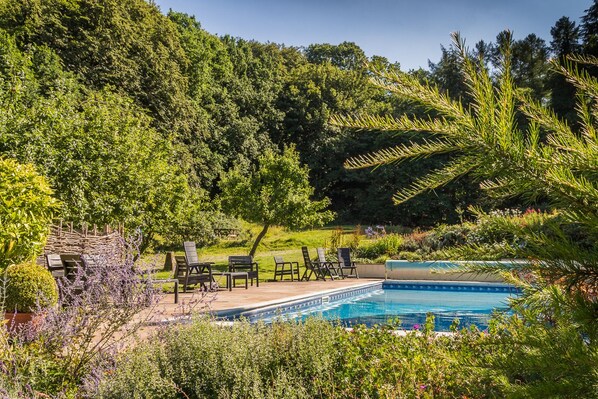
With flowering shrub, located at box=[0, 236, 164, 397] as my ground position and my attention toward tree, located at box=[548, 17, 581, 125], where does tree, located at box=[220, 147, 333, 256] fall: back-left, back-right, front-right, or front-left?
front-left

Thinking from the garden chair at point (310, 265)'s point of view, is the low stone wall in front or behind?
in front

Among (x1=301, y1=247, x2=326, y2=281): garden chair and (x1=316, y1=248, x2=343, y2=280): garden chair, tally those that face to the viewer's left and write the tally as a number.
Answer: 0

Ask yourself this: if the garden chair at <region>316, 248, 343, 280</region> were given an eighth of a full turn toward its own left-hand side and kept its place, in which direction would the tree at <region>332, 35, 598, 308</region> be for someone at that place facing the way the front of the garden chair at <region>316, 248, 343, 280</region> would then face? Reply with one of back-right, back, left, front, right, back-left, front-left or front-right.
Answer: right

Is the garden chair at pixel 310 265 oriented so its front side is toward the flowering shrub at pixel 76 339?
no

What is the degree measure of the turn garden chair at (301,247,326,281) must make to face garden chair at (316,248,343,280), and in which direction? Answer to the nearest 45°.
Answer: approximately 45° to its left

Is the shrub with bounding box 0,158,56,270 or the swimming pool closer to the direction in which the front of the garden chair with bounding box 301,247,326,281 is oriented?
the swimming pool

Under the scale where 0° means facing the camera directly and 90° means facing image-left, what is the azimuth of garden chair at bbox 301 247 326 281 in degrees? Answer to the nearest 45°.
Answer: approximately 270°

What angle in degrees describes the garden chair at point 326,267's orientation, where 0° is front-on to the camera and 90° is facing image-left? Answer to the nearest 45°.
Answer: approximately 315°

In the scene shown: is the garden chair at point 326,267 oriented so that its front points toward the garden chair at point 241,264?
no

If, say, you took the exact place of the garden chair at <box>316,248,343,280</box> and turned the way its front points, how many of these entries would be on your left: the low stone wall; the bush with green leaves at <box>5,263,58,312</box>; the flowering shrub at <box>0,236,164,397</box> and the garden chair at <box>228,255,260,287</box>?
1

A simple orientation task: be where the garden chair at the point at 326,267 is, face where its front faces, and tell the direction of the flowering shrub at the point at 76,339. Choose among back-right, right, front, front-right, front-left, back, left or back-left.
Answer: front-right

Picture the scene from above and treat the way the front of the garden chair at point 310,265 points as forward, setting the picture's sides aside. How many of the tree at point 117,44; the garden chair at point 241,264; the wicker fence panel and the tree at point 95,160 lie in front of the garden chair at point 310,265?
0

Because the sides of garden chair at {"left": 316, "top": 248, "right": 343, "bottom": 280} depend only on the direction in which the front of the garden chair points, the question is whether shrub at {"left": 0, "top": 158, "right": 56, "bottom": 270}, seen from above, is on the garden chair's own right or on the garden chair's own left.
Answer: on the garden chair's own right

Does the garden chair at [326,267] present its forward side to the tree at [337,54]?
no

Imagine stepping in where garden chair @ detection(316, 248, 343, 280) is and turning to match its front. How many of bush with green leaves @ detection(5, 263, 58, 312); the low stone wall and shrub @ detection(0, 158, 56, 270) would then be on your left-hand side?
1

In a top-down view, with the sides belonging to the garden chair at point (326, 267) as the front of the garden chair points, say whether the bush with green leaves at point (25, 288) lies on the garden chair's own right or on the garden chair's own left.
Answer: on the garden chair's own right

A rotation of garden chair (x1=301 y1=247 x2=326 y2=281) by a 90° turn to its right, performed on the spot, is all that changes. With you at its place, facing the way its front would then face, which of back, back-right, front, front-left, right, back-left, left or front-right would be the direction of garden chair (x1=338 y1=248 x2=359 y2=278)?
back-left

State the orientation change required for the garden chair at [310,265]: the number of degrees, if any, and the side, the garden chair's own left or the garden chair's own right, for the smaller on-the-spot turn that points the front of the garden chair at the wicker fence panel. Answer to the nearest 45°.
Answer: approximately 135° to the garden chair's own right
